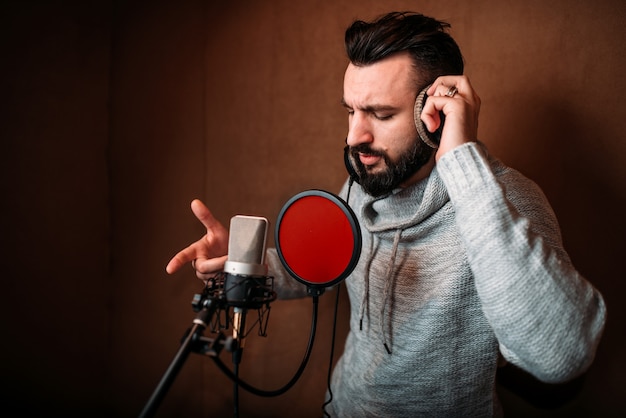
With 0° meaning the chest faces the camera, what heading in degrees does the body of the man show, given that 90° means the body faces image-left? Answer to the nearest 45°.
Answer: approximately 45°

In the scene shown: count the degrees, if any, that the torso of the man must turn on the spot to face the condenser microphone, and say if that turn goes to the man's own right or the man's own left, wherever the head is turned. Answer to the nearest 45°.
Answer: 0° — they already face it

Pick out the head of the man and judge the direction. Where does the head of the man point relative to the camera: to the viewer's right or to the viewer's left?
to the viewer's left
